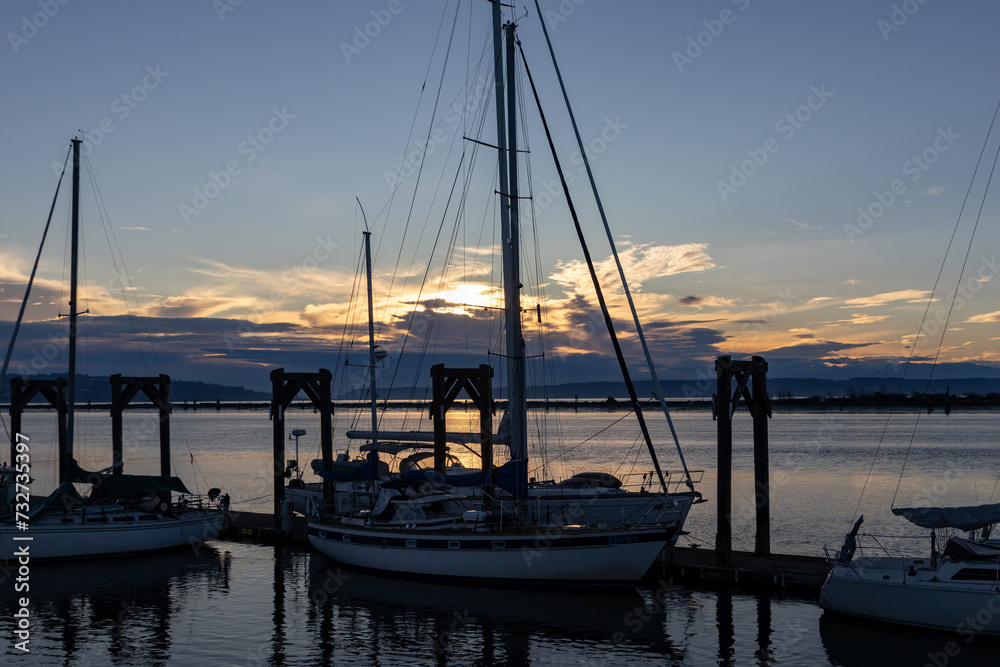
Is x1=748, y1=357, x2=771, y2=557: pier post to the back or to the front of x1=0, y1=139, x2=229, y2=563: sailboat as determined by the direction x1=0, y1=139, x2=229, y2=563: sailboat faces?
to the back

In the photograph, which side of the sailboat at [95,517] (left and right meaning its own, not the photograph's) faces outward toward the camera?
left

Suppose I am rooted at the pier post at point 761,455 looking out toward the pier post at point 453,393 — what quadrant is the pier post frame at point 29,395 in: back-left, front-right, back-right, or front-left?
front-left
